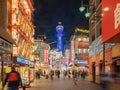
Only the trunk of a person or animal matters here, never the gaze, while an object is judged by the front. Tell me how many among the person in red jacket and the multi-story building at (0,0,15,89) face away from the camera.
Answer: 1

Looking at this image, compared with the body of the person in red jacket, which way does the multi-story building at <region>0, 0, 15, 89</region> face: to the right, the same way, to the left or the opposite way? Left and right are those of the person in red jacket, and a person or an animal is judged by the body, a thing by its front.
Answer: to the right

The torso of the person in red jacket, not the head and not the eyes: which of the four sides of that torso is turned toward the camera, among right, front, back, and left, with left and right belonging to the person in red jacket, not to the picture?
back

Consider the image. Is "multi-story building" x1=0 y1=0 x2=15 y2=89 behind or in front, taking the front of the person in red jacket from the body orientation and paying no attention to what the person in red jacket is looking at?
in front

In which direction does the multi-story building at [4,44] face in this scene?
to the viewer's right

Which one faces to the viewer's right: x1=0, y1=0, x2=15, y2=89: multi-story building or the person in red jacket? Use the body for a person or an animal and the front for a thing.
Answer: the multi-story building
